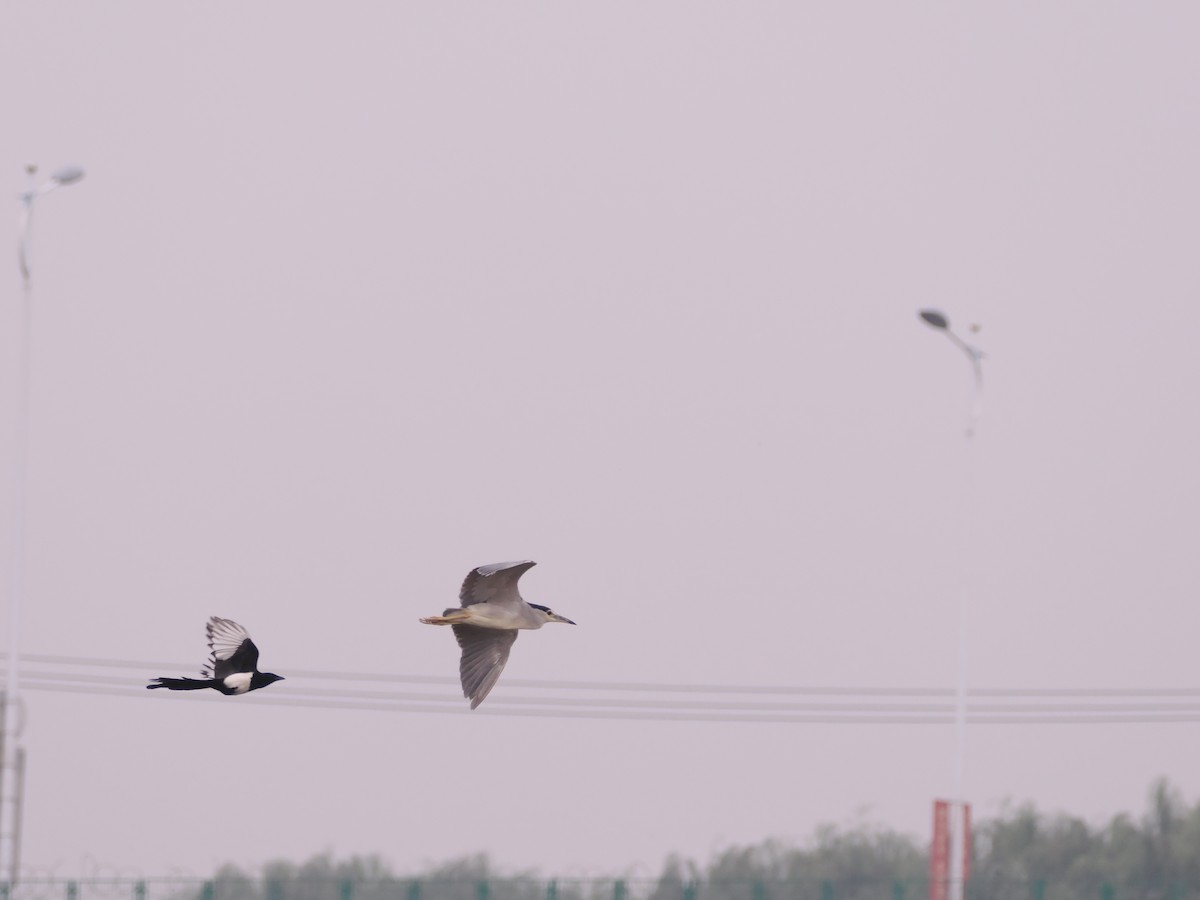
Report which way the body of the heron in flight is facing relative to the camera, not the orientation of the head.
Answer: to the viewer's right

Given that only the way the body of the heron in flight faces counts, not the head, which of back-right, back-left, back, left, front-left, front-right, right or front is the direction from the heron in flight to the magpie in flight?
back-right

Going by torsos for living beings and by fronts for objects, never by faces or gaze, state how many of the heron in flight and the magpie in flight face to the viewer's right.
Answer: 2

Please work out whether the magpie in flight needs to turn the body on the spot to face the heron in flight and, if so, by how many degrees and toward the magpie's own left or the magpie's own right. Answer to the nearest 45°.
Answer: approximately 45° to the magpie's own left

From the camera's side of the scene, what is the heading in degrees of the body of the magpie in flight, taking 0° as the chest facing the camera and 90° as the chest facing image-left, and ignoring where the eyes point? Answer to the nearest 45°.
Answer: approximately 270°
